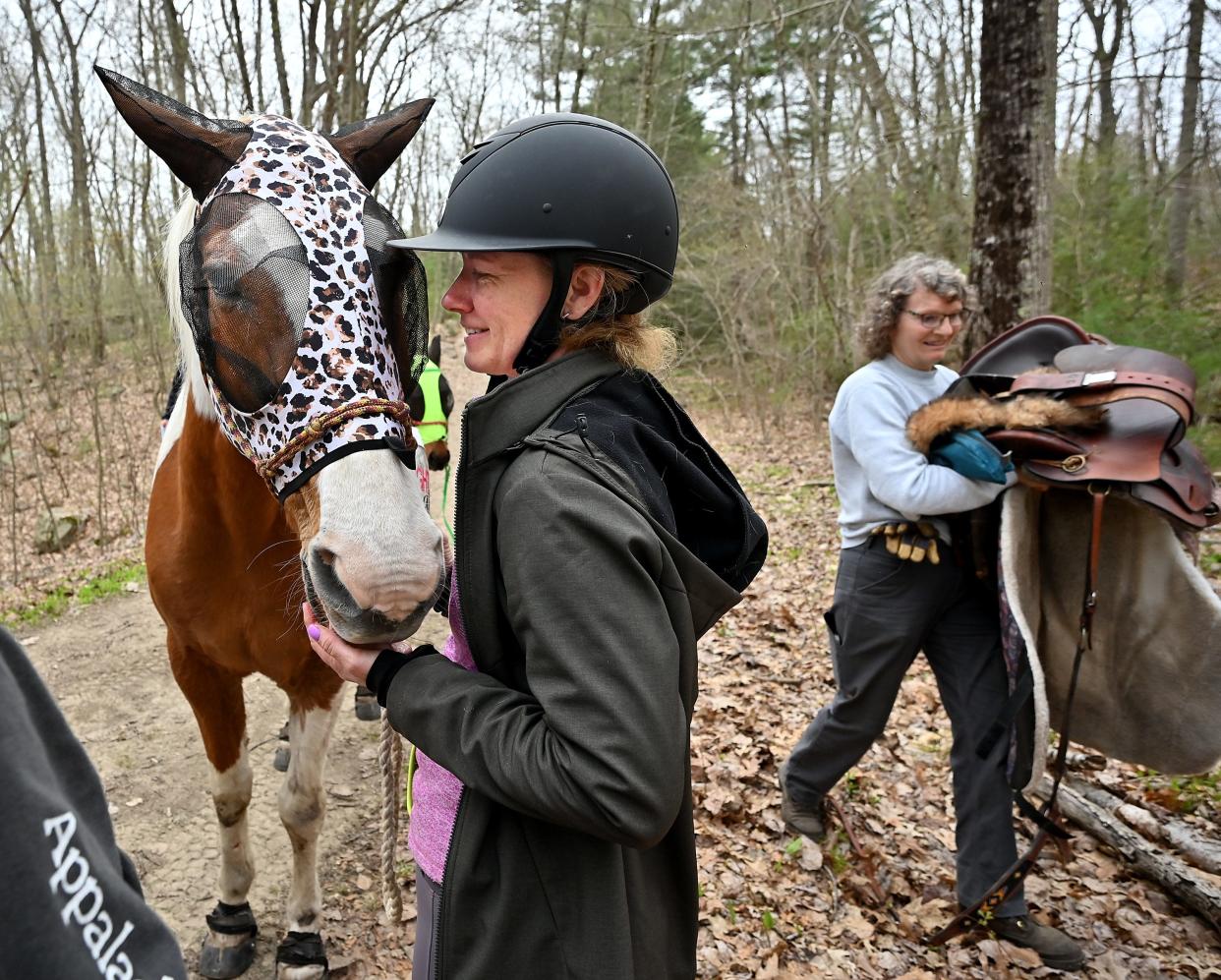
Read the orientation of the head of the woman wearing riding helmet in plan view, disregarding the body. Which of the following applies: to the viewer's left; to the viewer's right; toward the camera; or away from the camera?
to the viewer's left

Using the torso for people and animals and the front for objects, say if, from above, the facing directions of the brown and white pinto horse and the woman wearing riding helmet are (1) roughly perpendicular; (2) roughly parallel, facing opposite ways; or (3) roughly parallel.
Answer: roughly perpendicular

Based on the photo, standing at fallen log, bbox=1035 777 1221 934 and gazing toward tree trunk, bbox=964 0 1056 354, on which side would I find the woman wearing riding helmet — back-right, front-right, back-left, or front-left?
back-left

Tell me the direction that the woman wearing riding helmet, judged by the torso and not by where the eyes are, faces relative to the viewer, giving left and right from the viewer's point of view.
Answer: facing to the left of the viewer

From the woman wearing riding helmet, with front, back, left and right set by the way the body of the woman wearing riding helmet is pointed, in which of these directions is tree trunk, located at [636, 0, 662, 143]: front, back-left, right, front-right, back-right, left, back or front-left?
right

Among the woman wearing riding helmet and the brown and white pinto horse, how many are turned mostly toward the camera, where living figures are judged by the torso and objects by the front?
1

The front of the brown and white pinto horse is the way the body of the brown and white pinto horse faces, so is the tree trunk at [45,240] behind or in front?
behind
